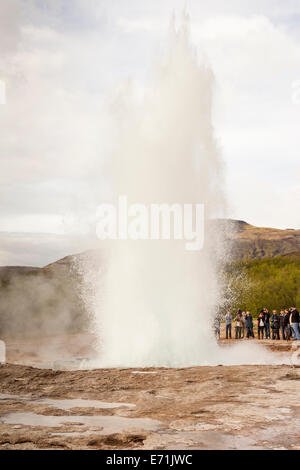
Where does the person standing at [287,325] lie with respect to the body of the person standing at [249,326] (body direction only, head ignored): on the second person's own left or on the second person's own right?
on the second person's own left

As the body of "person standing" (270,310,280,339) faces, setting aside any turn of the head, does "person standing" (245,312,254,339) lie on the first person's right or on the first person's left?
on the first person's right

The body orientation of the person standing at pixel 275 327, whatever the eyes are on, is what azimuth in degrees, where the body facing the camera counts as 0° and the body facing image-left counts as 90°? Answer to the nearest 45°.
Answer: approximately 45°

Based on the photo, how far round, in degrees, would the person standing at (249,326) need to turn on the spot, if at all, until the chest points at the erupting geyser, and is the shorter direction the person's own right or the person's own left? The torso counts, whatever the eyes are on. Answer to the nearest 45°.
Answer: approximately 45° to the person's own left

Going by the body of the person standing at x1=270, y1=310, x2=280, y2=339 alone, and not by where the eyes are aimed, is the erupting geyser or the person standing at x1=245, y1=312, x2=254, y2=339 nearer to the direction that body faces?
the erupting geyser

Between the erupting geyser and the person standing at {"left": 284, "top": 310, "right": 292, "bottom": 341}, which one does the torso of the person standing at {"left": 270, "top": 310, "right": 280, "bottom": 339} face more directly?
the erupting geyser

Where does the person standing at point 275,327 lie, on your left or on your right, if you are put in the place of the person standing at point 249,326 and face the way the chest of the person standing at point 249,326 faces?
on your left

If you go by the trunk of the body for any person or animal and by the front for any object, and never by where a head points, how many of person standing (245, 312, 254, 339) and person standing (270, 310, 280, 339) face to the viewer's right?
0
